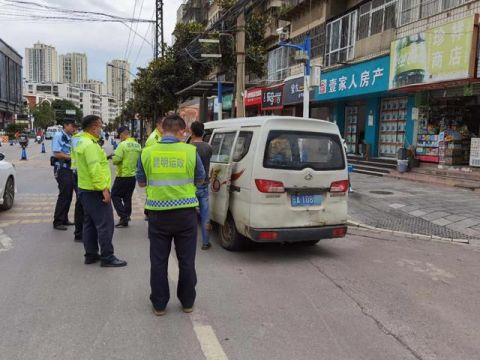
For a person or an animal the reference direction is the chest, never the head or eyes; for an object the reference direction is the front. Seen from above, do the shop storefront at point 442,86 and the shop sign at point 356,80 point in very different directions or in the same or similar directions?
same or similar directions

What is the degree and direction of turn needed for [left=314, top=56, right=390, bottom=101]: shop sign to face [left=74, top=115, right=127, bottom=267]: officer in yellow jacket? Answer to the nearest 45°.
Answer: approximately 45° to its left

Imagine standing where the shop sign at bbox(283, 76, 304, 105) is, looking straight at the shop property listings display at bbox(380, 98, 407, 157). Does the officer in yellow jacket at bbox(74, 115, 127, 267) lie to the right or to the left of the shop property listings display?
right

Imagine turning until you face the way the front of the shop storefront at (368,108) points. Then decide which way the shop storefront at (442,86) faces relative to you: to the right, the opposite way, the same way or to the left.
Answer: the same way

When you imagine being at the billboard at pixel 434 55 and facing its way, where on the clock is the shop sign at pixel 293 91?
The shop sign is roughly at 3 o'clock from the billboard.

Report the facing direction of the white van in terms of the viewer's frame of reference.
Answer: facing away from the viewer and to the left of the viewer

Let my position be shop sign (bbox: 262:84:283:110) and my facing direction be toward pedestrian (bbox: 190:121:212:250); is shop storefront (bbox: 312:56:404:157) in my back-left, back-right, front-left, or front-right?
front-left

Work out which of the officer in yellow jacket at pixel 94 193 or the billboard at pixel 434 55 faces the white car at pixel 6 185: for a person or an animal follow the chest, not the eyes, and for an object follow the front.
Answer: the billboard

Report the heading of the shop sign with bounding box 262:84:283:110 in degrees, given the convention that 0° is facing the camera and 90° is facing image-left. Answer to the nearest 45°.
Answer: approximately 45°

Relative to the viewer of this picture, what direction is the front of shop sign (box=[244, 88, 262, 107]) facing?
facing the viewer and to the left of the viewer

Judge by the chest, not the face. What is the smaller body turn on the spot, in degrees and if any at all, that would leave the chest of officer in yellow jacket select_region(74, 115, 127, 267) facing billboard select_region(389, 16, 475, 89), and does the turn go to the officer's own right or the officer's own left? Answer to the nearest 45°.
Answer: approximately 45° to the officer's own left

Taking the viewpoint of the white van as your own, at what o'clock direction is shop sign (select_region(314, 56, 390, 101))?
The shop sign is roughly at 2 o'clock from the white van.

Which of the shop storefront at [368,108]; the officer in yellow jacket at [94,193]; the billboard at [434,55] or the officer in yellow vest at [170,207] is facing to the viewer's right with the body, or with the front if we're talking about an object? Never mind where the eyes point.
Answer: the officer in yellow jacket at [94,193]

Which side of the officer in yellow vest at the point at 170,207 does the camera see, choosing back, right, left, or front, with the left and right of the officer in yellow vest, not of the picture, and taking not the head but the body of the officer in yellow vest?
back

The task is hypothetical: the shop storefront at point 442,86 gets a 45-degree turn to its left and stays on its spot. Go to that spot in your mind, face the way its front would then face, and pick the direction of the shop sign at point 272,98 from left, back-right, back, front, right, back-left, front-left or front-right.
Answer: back-right

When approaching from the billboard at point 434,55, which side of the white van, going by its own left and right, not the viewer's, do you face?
right
